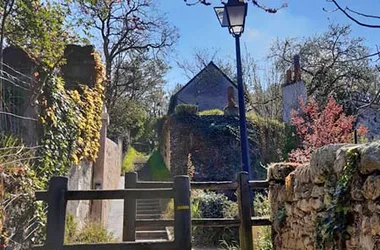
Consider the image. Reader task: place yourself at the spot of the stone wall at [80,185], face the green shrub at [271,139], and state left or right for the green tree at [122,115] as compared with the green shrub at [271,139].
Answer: left

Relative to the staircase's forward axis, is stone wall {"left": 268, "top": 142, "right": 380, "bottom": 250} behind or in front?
in front

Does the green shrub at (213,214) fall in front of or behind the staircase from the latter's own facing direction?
in front

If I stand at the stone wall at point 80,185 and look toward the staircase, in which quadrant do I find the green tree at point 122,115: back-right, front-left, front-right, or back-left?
front-left

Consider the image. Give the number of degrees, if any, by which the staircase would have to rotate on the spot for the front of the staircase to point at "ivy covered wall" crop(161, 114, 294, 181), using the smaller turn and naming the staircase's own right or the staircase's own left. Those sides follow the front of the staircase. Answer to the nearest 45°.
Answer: approximately 135° to the staircase's own left

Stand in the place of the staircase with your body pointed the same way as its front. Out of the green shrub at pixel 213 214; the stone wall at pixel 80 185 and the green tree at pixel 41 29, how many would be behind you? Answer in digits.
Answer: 0

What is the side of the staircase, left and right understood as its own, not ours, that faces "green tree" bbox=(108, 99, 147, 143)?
back

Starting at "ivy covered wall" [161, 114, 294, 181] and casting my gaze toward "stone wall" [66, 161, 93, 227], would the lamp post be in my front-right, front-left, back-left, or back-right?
front-left

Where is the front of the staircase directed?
toward the camera

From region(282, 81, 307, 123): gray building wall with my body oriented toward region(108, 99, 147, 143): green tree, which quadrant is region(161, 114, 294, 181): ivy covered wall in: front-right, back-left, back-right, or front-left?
front-left

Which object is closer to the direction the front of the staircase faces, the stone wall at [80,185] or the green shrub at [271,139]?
the stone wall
